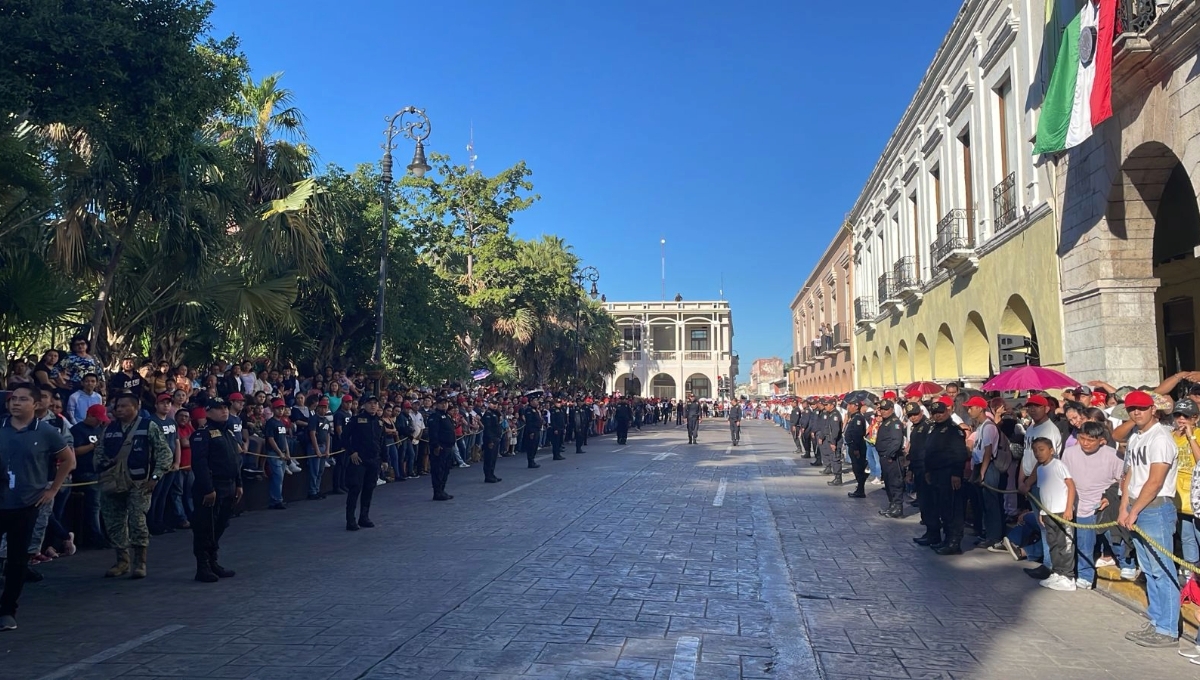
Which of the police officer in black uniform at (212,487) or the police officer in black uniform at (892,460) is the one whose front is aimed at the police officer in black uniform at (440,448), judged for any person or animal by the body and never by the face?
the police officer in black uniform at (892,460)

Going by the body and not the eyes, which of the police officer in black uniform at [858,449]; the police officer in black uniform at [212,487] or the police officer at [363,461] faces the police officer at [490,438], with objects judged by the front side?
the police officer in black uniform at [858,449]

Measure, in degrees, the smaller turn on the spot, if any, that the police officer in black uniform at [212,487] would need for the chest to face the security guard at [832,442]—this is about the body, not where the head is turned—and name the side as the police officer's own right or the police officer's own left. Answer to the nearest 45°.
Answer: approximately 90° to the police officer's own left

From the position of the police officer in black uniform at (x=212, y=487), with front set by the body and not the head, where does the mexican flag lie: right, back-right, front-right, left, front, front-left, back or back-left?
front-left

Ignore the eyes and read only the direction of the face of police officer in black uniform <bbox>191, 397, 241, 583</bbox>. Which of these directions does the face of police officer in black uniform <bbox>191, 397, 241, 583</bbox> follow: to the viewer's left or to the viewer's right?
to the viewer's right

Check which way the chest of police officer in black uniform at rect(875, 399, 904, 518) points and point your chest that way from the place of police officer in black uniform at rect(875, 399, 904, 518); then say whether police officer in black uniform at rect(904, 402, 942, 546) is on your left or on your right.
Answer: on your left

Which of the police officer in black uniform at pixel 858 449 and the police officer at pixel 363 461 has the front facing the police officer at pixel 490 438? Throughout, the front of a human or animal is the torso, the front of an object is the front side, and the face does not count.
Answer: the police officer in black uniform

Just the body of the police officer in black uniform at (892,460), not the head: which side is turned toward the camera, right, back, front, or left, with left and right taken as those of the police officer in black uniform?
left

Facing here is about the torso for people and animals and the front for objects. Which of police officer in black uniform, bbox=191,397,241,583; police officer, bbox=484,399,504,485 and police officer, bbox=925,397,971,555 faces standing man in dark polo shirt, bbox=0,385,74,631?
police officer, bbox=925,397,971,555

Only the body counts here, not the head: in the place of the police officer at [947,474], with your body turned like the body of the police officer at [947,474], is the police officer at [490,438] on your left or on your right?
on your right

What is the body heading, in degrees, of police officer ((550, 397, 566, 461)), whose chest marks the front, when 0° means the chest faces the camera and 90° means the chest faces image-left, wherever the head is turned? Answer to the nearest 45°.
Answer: approximately 315°

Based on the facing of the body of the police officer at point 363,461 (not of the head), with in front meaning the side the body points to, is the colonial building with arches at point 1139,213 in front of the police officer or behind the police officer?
in front

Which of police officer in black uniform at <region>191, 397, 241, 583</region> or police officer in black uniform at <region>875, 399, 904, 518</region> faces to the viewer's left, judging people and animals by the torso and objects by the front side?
police officer in black uniform at <region>875, 399, 904, 518</region>

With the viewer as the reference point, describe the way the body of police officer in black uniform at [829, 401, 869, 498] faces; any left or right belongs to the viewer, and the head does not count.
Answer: facing to the left of the viewer

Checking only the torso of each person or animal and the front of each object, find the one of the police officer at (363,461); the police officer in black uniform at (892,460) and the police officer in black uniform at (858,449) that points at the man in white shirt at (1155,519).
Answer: the police officer

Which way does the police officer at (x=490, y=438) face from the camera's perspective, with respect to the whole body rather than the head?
to the viewer's right

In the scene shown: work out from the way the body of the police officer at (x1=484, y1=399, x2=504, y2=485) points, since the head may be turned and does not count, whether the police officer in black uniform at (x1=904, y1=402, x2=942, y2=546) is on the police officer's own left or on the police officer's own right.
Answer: on the police officer's own right
